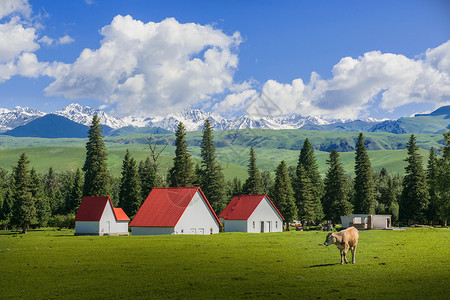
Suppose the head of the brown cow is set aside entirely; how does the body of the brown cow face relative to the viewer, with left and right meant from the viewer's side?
facing the viewer and to the left of the viewer
